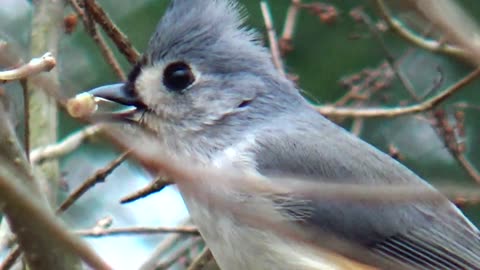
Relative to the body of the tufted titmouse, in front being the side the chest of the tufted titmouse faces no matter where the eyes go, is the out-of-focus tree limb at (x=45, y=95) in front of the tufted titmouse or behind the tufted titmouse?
in front

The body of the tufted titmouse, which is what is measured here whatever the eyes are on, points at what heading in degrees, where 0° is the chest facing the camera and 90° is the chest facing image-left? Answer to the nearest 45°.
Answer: approximately 90°

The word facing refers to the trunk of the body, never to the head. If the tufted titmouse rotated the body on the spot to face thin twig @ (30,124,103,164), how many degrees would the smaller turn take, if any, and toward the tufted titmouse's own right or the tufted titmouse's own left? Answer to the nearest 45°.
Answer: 0° — it already faces it

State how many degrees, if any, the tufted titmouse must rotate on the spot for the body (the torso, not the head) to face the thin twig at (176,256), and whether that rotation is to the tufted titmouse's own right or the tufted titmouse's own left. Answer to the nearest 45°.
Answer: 0° — it already faces it
